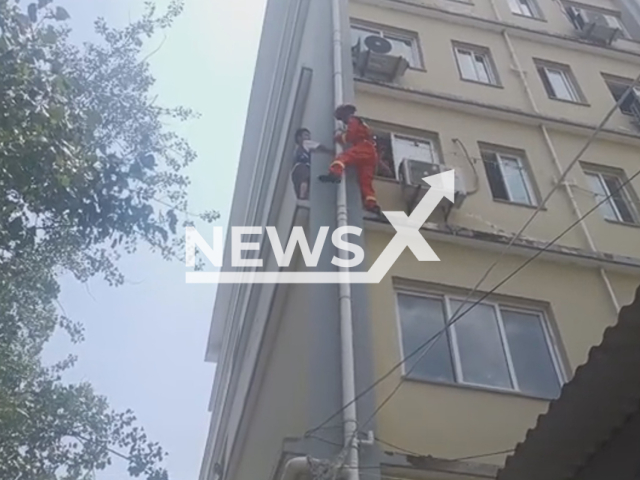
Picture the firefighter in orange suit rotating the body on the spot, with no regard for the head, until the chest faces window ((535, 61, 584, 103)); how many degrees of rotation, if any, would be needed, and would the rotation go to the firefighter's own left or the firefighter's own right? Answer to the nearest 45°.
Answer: approximately 135° to the firefighter's own right
